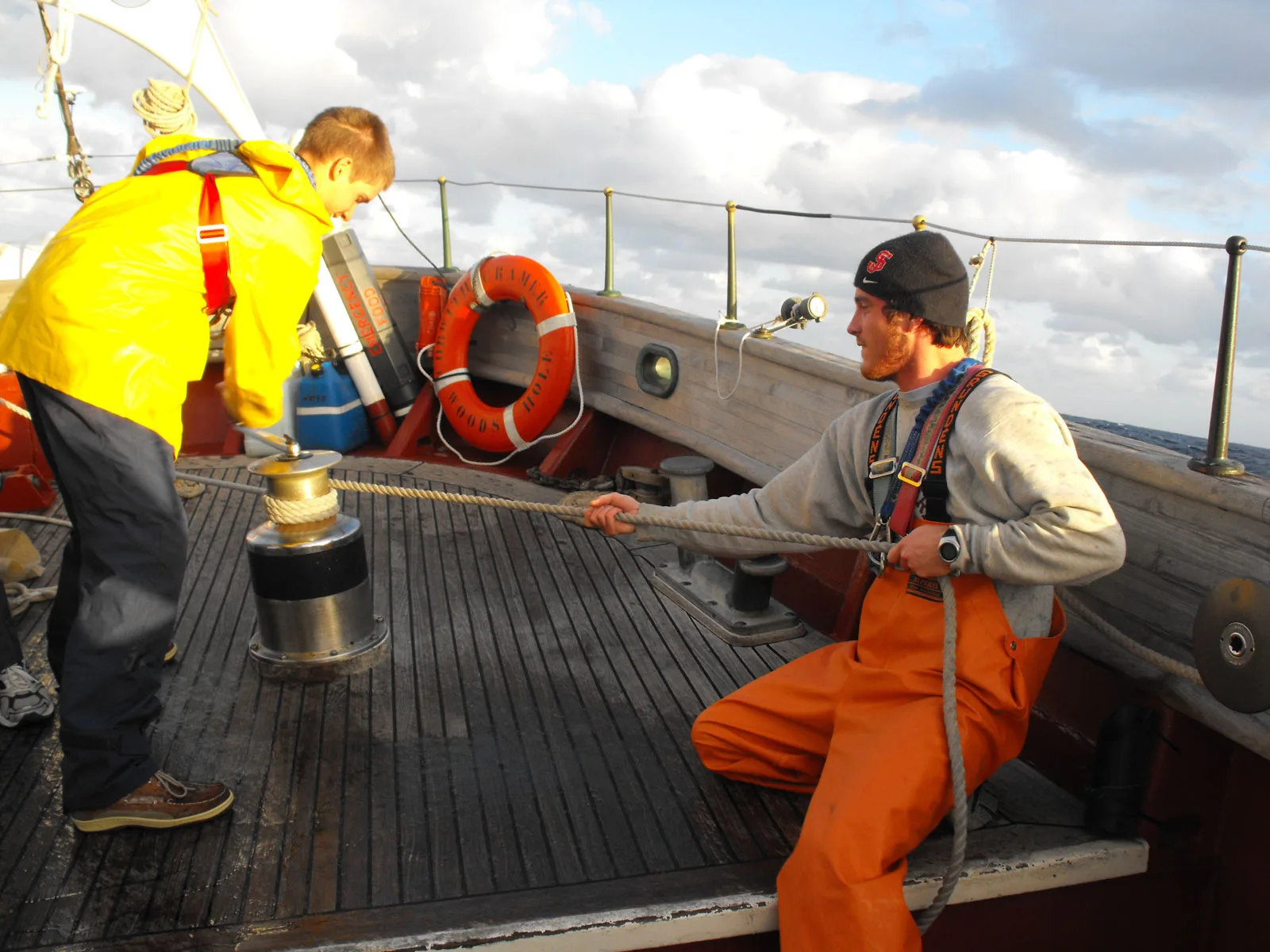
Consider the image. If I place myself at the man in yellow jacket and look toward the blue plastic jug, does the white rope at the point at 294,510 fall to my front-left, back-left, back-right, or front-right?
front-right

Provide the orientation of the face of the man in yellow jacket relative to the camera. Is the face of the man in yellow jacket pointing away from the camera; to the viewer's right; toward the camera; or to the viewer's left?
to the viewer's right

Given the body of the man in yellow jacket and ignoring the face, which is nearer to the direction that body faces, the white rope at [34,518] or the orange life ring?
the orange life ring

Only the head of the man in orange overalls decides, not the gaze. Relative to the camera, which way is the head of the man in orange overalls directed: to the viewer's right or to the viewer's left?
to the viewer's left

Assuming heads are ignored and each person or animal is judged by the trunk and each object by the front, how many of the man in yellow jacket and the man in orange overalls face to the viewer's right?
1

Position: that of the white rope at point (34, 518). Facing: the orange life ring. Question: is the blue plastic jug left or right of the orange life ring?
left

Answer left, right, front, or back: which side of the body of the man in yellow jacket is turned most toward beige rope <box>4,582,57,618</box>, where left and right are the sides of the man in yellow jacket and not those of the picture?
left

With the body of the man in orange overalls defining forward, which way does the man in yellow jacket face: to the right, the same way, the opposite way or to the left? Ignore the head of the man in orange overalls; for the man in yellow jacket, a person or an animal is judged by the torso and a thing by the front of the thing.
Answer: the opposite way

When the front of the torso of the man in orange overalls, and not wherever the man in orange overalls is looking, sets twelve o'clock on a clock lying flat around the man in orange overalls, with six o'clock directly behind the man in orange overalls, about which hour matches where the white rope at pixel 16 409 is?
The white rope is roughly at 2 o'clock from the man in orange overalls.

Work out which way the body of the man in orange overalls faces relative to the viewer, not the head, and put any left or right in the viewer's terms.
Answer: facing the viewer and to the left of the viewer

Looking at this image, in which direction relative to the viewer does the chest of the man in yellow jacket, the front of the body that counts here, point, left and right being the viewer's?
facing to the right of the viewer

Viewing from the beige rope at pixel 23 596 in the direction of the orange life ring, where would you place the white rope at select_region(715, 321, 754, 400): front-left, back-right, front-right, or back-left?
front-right

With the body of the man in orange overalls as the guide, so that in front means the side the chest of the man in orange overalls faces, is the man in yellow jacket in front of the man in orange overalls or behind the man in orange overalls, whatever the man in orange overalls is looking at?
in front

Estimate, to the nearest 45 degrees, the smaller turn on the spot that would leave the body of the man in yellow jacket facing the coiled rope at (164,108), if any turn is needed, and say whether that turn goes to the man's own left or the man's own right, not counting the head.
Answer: approximately 90° to the man's own left

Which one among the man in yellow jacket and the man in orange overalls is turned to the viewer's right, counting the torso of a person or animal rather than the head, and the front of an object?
the man in yellow jacket
